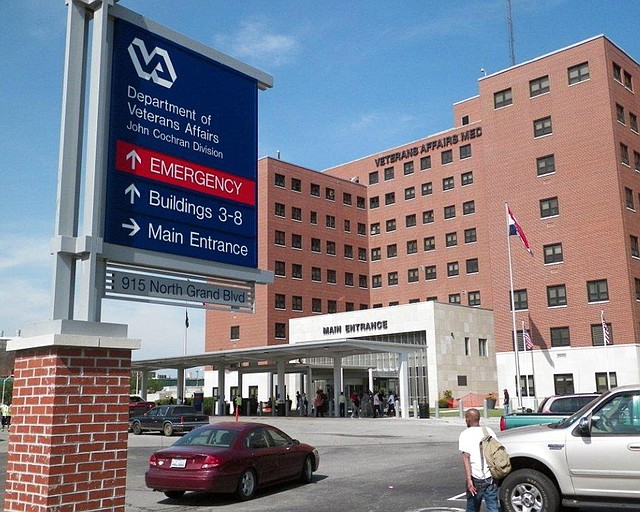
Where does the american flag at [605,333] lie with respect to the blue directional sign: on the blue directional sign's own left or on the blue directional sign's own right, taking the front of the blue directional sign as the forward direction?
on the blue directional sign's own left

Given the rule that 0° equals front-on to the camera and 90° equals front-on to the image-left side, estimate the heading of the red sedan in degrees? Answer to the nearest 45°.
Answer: approximately 225°

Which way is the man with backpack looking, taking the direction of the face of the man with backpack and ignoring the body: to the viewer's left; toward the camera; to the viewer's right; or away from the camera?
away from the camera

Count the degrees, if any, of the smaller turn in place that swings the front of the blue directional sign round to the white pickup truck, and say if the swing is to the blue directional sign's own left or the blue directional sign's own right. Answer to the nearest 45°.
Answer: approximately 45° to the blue directional sign's own left

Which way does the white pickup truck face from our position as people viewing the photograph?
facing to the left of the viewer

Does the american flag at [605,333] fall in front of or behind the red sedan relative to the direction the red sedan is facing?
in front

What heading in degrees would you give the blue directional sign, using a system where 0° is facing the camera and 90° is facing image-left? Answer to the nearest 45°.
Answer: approximately 315°

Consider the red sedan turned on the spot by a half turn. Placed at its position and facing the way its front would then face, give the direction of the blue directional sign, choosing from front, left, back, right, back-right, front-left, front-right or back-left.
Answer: front-left

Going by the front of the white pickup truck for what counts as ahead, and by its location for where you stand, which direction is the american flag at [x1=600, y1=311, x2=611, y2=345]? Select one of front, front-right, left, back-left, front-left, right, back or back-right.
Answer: right

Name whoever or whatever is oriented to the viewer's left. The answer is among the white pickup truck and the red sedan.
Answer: the white pickup truck

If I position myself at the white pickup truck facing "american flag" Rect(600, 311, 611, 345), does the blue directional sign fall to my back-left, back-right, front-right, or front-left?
back-left

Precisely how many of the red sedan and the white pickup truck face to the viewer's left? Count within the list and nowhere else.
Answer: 1

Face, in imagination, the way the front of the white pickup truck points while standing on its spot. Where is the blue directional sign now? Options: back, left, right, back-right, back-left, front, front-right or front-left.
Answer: front-left

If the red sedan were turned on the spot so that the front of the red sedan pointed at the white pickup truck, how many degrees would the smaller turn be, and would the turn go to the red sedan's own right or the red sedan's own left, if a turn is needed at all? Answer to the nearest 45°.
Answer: approximately 90° to the red sedan's own right
